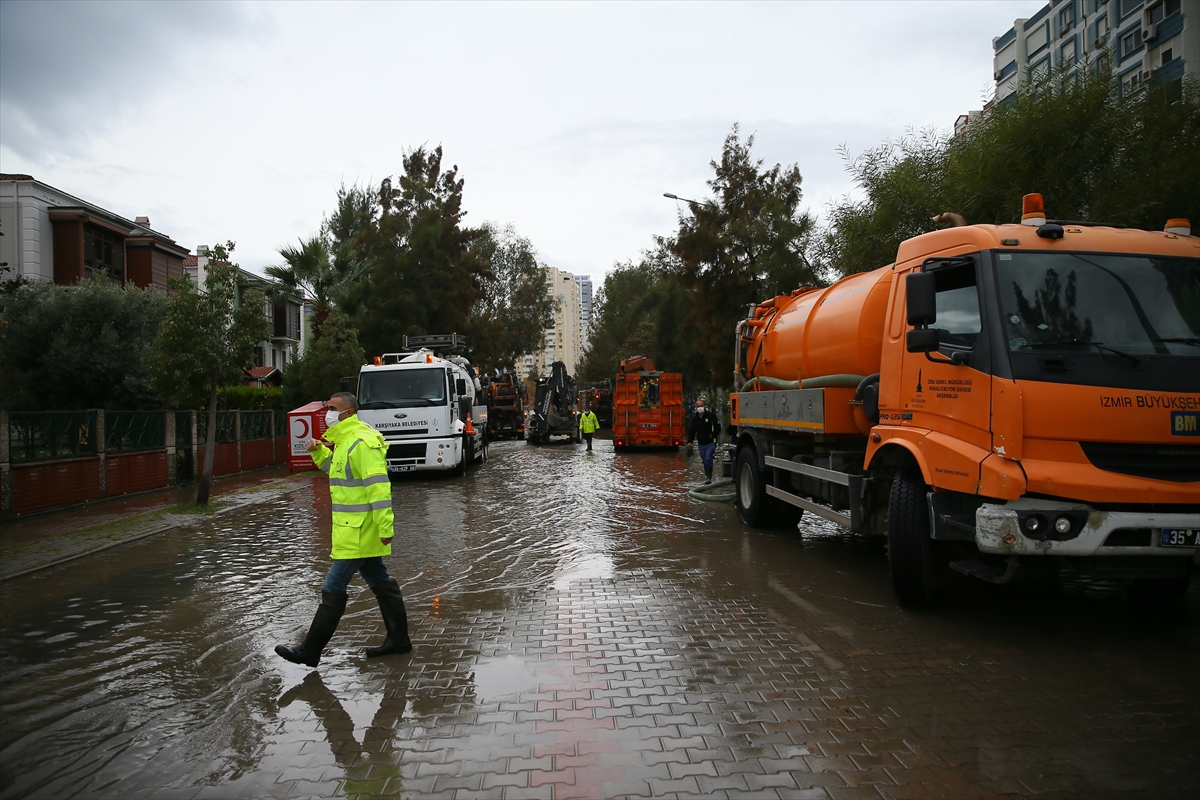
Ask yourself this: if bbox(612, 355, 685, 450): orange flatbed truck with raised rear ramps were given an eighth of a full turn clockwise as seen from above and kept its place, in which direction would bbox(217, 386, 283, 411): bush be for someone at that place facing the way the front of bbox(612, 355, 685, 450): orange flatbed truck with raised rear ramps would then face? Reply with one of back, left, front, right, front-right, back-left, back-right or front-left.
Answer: back-left

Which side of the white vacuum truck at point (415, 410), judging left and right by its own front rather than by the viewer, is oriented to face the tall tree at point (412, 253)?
back

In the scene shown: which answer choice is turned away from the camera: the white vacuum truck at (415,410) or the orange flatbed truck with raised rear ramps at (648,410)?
the orange flatbed truck with raised rear ramps

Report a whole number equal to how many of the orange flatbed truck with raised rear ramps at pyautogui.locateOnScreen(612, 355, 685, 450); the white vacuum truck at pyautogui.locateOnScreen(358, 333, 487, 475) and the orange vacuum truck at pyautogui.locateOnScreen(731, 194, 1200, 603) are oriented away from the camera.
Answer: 1

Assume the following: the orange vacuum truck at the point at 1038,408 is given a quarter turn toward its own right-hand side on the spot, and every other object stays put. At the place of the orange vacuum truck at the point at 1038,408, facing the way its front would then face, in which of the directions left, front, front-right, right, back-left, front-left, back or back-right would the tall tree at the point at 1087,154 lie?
back-right

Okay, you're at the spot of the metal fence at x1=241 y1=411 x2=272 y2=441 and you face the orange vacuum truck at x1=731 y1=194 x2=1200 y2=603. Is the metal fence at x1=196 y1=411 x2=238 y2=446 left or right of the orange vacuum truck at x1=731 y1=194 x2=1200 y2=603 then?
right

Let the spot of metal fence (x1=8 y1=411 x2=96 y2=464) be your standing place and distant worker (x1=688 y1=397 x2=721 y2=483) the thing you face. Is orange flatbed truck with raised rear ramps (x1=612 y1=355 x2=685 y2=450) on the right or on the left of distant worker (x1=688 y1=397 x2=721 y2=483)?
left

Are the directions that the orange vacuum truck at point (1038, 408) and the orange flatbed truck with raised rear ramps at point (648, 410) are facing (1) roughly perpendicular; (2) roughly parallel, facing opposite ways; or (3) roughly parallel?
roughly parallel, facing opposite ways

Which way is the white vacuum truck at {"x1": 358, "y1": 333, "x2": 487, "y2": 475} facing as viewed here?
toward the camera

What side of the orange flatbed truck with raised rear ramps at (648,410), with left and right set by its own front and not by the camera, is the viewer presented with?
back

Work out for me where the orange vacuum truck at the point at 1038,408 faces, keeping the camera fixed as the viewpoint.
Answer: facing the viewer and to the right of the viewer

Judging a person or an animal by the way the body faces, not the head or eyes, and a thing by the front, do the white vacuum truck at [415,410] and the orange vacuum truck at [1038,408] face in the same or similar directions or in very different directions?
same or similar directions

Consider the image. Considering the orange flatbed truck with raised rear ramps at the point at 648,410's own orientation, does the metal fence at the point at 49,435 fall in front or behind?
behind

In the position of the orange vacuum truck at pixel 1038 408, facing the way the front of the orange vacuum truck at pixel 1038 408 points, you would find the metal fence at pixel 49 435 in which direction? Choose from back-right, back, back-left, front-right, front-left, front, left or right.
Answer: back-right

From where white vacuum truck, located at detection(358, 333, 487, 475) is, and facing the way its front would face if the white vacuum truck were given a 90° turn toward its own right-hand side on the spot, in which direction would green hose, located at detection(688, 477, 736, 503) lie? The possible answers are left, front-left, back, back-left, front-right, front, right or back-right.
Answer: back-left

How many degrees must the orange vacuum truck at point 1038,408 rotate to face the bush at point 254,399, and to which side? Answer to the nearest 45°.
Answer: approximately 180°

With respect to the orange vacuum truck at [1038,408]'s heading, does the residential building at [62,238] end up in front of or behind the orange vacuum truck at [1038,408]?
behind

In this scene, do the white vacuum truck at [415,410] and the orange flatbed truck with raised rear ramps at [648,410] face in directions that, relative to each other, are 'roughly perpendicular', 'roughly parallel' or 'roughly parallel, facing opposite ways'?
roughly parallel, facing opposite ways
